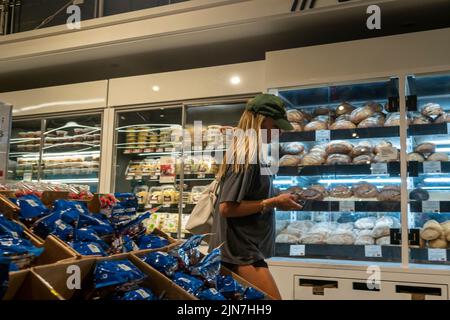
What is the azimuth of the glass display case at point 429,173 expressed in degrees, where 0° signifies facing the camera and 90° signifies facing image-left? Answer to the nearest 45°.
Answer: approximately 0°

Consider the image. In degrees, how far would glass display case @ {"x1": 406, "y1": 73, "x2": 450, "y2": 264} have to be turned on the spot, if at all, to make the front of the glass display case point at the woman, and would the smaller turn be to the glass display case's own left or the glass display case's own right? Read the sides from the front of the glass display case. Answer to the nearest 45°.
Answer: approximately 45° to the glass display case's own right

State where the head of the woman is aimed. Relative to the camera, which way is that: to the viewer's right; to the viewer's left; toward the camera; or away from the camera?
to the viewer's right

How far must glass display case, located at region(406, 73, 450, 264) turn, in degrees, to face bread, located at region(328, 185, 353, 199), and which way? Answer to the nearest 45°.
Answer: approximately 90° to its right

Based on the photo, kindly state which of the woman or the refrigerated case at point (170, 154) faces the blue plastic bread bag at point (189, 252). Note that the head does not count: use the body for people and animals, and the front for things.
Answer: the refrigerated case

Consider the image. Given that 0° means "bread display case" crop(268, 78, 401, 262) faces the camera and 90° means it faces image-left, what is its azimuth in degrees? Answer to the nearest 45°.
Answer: approximately 0°
